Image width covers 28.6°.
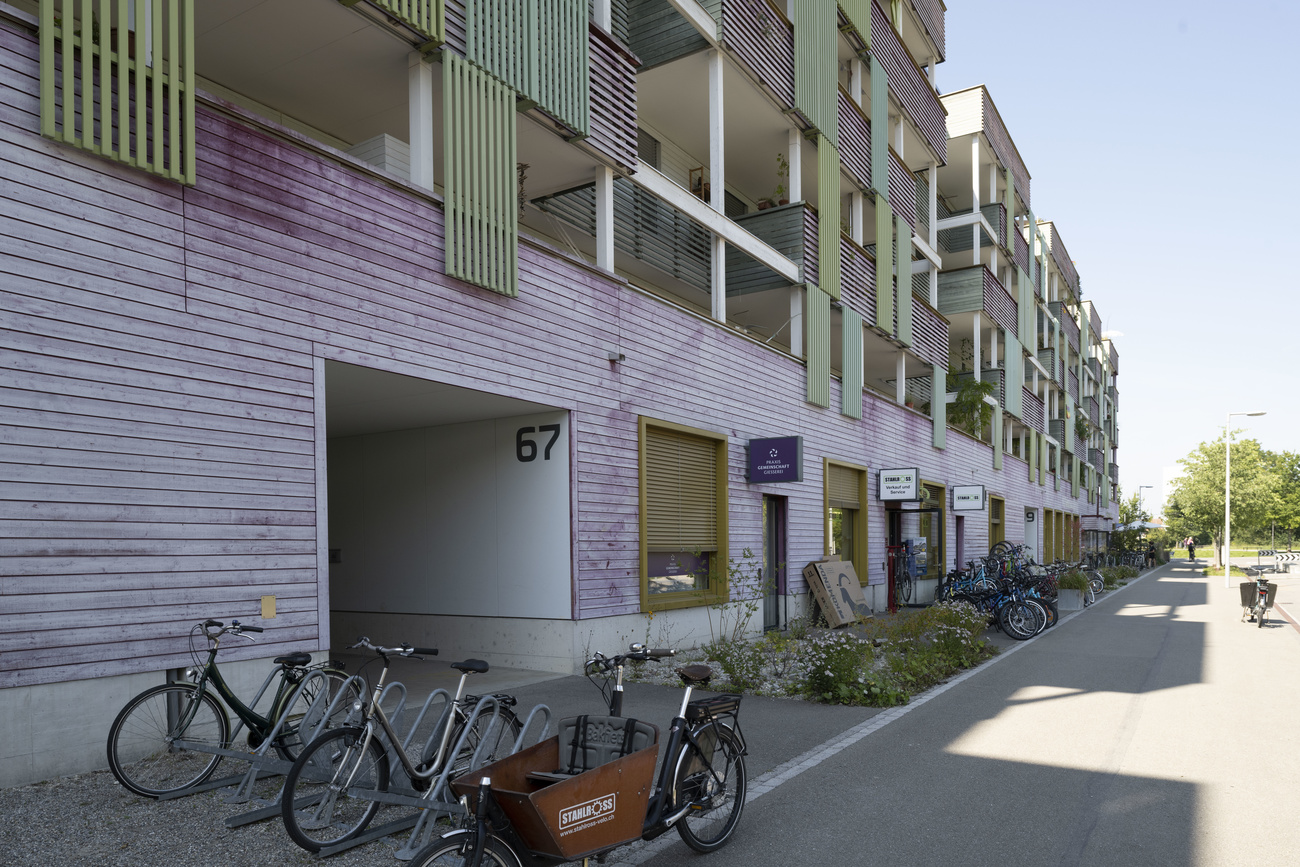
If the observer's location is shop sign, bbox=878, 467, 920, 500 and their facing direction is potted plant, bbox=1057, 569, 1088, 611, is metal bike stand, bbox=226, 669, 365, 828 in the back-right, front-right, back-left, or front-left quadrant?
back-right

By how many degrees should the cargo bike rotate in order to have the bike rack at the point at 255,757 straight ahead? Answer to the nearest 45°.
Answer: approximately 90° to its right

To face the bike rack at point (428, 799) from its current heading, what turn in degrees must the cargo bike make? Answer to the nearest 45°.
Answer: approximately 90° to its right

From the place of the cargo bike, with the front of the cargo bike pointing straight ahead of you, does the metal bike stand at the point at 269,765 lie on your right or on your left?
on your right

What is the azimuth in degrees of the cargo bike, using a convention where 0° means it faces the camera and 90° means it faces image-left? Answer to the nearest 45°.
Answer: approximately 45°

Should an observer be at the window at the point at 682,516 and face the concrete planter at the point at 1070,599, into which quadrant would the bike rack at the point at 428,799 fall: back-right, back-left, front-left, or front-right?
back-right

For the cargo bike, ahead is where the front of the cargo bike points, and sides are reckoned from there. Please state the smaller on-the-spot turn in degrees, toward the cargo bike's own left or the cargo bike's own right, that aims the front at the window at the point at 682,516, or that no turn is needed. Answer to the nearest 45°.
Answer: approximately 135° to the cargo bike's own right
